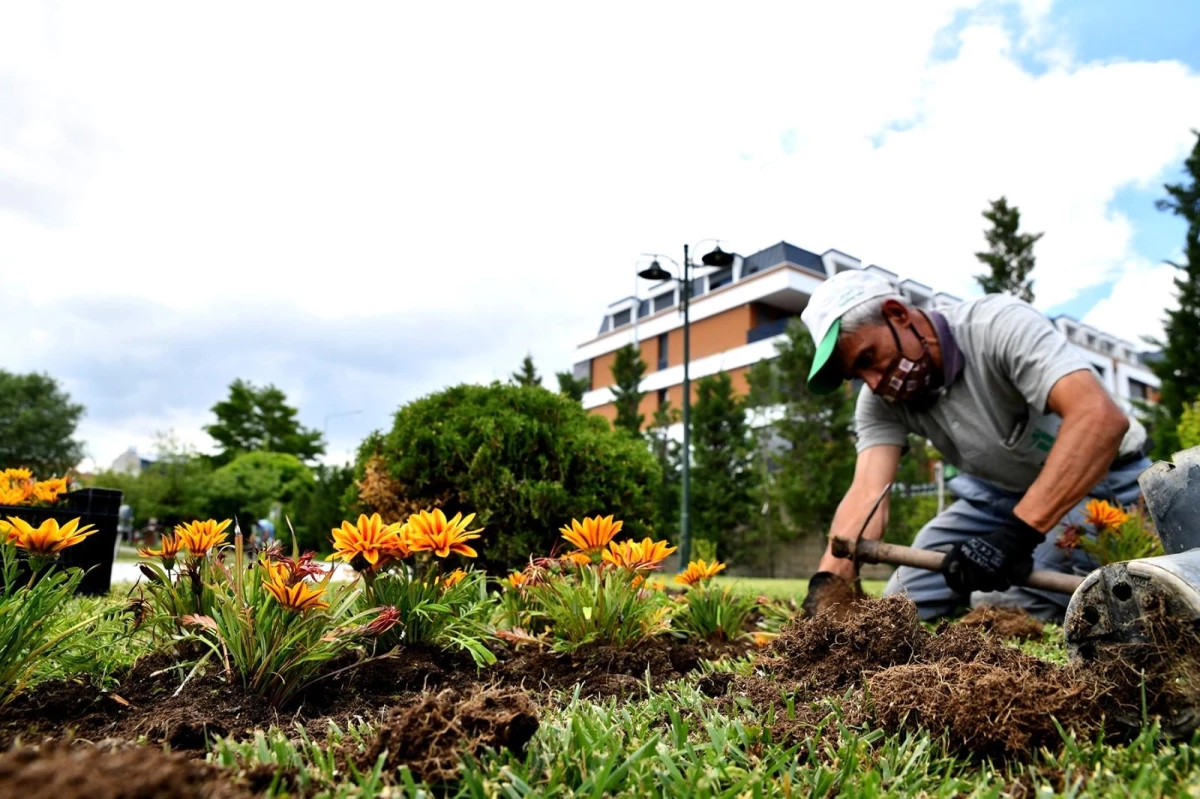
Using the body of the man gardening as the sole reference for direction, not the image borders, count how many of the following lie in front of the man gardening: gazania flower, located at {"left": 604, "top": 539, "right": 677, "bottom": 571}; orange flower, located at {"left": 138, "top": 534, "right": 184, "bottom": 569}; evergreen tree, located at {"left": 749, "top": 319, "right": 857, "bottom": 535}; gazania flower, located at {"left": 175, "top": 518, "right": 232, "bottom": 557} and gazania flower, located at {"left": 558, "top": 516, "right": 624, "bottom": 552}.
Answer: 4

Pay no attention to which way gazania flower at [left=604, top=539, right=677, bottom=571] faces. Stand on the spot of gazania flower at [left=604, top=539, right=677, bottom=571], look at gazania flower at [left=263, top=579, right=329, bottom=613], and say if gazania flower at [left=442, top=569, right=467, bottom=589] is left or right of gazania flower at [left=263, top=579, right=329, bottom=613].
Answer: right

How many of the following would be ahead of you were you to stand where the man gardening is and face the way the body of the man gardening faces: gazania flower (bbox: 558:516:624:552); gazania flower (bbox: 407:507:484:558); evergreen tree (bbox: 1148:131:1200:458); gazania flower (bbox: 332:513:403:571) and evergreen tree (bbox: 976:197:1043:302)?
3

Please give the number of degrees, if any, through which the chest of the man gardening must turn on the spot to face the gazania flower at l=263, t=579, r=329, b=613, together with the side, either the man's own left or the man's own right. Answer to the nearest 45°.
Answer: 0° — they already face it

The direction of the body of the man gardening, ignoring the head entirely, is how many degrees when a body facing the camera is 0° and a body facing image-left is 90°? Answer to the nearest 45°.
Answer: approximately 45°

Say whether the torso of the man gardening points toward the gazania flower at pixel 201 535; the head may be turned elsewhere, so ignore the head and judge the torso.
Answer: yes

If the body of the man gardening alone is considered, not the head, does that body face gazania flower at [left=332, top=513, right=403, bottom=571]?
yes

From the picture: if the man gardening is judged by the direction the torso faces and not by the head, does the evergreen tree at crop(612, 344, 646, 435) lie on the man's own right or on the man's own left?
on the man's own right

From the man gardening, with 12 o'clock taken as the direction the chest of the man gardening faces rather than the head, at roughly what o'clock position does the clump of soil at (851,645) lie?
The clump of soil is roughly at 11 o'clock from the man gardening.

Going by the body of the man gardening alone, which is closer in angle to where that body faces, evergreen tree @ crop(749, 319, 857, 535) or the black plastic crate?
the black plastic crate

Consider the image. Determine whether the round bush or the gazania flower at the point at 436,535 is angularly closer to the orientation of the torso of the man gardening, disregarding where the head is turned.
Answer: the gazania flower

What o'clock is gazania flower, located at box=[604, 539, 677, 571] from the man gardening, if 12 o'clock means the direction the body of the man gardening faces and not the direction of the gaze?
The gazania flower is roughly at 12 o'clock from the man gardening.

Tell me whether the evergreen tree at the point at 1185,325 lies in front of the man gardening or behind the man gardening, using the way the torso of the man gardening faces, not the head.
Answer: behind

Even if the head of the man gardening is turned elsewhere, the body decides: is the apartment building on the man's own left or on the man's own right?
on the man's own right

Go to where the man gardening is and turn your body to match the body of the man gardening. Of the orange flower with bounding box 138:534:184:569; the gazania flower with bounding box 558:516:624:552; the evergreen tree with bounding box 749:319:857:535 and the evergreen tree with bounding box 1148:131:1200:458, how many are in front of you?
2

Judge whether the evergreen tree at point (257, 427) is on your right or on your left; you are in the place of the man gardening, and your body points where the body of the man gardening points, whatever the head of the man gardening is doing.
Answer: on your right
